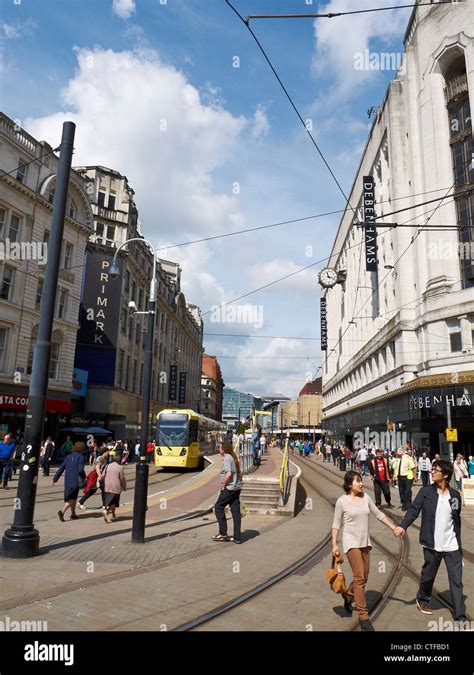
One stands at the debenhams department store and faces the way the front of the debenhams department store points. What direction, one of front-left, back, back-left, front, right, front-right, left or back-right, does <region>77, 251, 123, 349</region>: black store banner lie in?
front-right

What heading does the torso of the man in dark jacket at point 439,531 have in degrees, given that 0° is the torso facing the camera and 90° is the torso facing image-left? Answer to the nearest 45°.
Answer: approximately 315°

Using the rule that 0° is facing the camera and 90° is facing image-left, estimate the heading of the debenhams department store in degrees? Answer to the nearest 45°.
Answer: approximately 45°

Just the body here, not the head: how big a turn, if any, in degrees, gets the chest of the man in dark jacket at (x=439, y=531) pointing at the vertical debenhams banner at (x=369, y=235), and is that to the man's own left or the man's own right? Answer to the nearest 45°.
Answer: approximately 135° to the man's own left

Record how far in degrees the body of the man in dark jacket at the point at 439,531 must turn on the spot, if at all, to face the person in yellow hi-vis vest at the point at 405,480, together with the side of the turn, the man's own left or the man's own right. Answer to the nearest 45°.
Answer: approximately 135° to the man's own left

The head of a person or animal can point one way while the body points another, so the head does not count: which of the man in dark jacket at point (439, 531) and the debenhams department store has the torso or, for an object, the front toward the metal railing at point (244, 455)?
the debenhams department store

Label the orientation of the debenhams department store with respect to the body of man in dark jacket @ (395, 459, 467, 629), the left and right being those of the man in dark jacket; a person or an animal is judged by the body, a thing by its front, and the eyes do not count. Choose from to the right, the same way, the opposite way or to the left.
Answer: to the right

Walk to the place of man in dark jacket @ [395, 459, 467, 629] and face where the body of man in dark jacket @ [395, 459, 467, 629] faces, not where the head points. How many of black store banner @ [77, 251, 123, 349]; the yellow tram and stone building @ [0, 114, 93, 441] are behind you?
3

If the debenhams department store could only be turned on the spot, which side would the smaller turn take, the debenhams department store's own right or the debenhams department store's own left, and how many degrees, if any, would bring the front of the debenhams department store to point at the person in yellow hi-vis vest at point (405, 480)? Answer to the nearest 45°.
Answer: approximately 45° to the debenhams department store's own left

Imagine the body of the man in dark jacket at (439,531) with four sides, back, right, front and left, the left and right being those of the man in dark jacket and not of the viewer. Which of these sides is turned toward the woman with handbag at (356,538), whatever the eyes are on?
right
